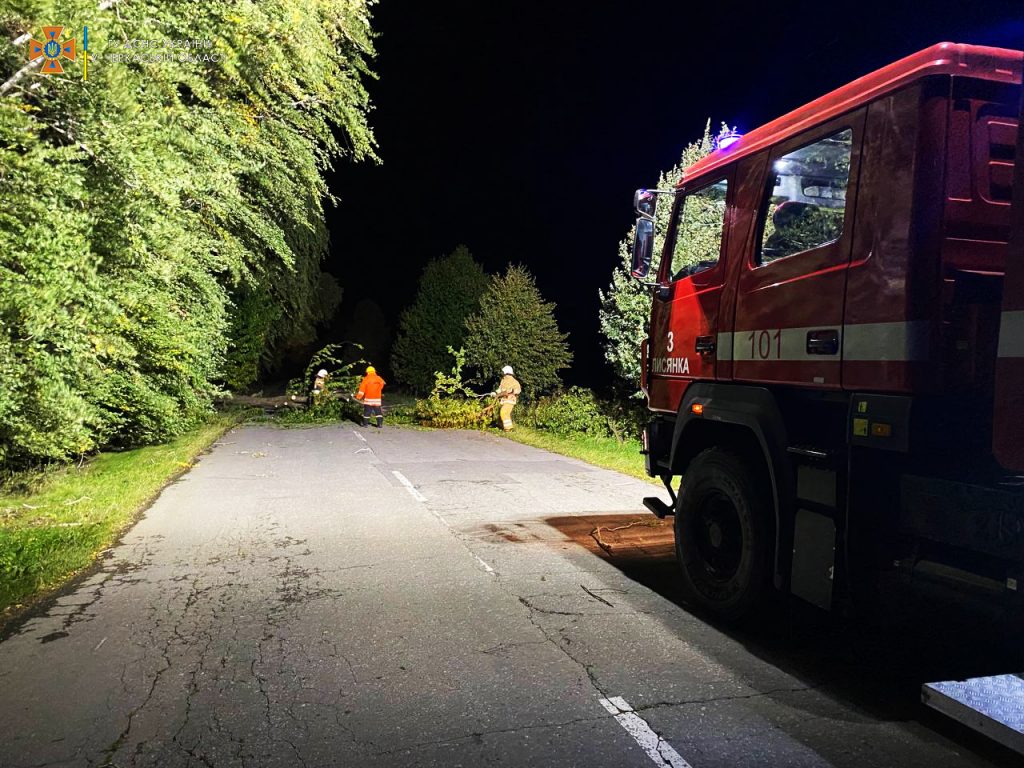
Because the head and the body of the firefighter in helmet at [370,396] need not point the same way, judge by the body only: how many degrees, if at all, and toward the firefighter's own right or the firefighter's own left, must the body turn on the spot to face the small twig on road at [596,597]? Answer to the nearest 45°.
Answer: approximately 180°

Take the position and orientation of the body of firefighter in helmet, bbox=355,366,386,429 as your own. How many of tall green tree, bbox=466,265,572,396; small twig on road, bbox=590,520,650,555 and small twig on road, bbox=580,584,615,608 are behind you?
2

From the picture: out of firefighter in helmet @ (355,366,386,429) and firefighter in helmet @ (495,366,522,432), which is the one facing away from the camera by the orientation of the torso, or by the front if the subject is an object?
firefighter in helmet @ (355,366,386,429)

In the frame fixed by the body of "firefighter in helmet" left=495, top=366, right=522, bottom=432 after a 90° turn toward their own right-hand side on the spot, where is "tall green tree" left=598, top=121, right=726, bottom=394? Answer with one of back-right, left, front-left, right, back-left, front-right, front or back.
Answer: back-right

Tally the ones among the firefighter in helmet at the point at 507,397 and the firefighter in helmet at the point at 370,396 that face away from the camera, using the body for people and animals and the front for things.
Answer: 1

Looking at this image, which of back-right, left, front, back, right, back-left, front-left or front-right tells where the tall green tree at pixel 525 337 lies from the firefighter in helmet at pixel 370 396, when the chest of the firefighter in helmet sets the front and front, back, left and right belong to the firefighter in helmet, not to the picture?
front-right

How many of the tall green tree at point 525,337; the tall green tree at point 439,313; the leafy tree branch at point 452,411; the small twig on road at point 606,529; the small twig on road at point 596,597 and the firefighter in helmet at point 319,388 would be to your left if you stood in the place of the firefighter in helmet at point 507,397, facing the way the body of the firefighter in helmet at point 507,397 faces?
2

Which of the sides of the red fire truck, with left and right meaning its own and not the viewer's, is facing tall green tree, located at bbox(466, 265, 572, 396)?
front

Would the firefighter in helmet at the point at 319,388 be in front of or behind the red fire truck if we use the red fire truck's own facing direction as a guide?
in front

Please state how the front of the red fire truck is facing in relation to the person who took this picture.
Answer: facing away from the viewer and to the left of the viewer

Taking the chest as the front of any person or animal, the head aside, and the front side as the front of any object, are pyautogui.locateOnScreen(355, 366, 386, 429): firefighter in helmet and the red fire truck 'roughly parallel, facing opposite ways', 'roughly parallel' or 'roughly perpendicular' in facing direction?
roughly parallel

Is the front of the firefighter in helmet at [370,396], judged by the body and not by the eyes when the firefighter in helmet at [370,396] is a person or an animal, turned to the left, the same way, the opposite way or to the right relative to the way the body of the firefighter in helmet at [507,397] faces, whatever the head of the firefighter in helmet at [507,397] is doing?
to the right

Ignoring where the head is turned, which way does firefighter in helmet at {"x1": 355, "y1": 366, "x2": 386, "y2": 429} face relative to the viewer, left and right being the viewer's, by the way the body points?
facing away from the viewer

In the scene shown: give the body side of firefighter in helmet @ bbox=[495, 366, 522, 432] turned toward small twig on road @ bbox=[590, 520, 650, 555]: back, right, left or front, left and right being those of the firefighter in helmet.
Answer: left

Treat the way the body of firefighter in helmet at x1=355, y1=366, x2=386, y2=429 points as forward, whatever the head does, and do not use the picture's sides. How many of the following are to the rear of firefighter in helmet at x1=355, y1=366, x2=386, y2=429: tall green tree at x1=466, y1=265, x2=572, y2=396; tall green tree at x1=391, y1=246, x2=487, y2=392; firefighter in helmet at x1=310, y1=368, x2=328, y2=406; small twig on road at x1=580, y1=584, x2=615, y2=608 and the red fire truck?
2

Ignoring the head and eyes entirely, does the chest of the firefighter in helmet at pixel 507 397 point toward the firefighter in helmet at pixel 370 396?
yes

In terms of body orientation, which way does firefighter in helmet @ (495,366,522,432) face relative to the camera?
to the viewer's left

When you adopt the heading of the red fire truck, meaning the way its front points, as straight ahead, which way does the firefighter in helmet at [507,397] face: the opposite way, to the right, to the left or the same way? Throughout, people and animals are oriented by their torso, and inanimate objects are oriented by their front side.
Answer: to the left
